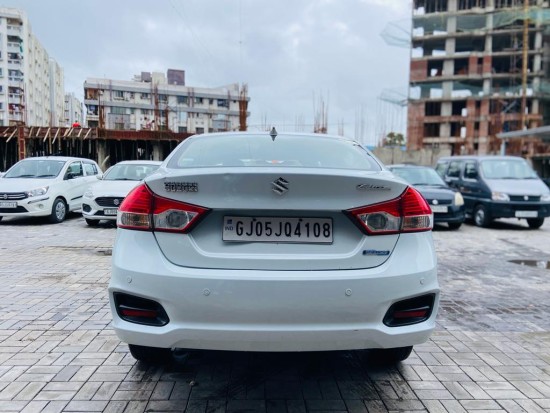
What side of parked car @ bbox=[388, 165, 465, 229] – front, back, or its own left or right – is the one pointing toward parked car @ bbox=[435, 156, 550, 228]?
left

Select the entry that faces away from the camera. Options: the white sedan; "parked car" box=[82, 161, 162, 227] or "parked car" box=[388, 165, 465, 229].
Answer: the white sedan

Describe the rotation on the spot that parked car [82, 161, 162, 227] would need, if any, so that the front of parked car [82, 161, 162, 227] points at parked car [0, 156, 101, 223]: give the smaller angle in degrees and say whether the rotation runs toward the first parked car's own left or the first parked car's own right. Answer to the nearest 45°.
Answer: approximately 90° to the first parked car's own right

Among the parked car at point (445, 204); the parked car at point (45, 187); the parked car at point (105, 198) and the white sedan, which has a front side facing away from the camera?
the white sedan

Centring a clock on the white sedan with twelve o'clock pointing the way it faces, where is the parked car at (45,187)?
The parked car is roughly at 11 o'clock from the white sedan.

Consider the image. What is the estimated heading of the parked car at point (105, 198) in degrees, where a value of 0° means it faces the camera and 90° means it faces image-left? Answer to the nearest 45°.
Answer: approximately 45°

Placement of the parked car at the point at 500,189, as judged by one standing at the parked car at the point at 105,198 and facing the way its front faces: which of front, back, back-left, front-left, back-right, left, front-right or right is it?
back-left

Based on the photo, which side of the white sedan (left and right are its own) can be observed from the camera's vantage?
back

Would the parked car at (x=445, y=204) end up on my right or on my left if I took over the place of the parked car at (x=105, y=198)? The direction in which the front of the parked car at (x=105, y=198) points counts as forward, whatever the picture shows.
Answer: on my left

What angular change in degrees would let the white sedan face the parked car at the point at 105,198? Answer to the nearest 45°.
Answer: approximately 45° to its left

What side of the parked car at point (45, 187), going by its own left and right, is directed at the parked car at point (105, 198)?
left

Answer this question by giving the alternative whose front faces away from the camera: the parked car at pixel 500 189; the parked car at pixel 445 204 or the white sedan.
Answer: the white sedan

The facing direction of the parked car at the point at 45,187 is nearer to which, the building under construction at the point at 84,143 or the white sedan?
the white sedan

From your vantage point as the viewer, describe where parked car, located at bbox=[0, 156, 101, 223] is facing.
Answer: facing the viewer and to the left of the viewer

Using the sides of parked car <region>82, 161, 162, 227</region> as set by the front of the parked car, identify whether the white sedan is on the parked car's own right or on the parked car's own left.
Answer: on the parked car's own left

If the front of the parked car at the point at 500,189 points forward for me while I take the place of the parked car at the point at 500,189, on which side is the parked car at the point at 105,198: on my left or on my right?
on my right
